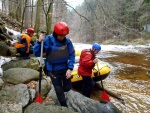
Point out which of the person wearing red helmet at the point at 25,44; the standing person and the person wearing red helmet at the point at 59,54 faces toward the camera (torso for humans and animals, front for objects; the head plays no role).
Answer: the person wearing red helmet at the point at 59,54

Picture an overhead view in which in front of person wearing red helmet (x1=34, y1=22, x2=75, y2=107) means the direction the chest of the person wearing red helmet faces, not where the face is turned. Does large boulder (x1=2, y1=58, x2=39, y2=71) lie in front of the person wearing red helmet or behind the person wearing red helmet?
behind

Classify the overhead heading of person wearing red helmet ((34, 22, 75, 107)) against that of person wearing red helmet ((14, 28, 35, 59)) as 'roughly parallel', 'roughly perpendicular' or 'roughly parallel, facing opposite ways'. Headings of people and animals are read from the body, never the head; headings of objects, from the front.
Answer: roughly perpendicular

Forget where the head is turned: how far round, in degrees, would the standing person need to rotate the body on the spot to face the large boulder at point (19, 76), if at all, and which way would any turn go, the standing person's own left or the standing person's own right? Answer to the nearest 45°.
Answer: approximately 180°

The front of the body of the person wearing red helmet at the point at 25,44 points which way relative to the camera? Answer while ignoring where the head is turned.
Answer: to the viewer's right

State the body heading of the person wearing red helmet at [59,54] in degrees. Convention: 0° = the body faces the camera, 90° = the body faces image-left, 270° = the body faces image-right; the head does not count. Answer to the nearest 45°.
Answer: approximately 0°

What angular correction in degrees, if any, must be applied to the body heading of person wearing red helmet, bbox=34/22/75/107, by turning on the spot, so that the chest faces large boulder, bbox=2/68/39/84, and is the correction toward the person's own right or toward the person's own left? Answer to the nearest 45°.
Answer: approximately 135° to the person's own right
